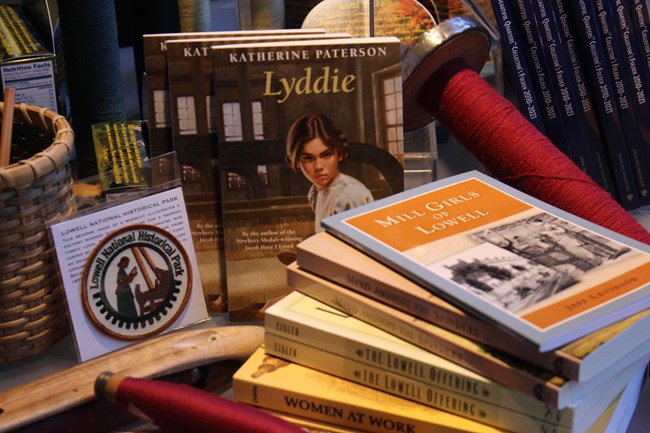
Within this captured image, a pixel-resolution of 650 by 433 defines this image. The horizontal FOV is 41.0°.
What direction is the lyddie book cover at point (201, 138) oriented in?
toward the camera

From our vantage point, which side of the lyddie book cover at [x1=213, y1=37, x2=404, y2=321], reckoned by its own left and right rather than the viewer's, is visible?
front

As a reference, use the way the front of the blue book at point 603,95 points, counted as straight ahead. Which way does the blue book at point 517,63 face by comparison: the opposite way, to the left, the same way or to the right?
the same way

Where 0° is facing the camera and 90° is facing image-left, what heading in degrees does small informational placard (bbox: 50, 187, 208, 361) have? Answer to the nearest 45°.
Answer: approximately 0°

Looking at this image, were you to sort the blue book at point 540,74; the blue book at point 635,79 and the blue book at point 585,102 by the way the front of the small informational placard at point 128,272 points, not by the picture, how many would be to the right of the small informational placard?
0

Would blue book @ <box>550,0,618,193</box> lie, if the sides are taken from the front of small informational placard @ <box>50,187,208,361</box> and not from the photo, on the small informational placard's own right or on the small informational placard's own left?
on the small informational placard's own left

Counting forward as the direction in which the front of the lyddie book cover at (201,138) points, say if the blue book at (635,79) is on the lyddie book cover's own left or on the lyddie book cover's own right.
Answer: on the lyddie book cover's own left
